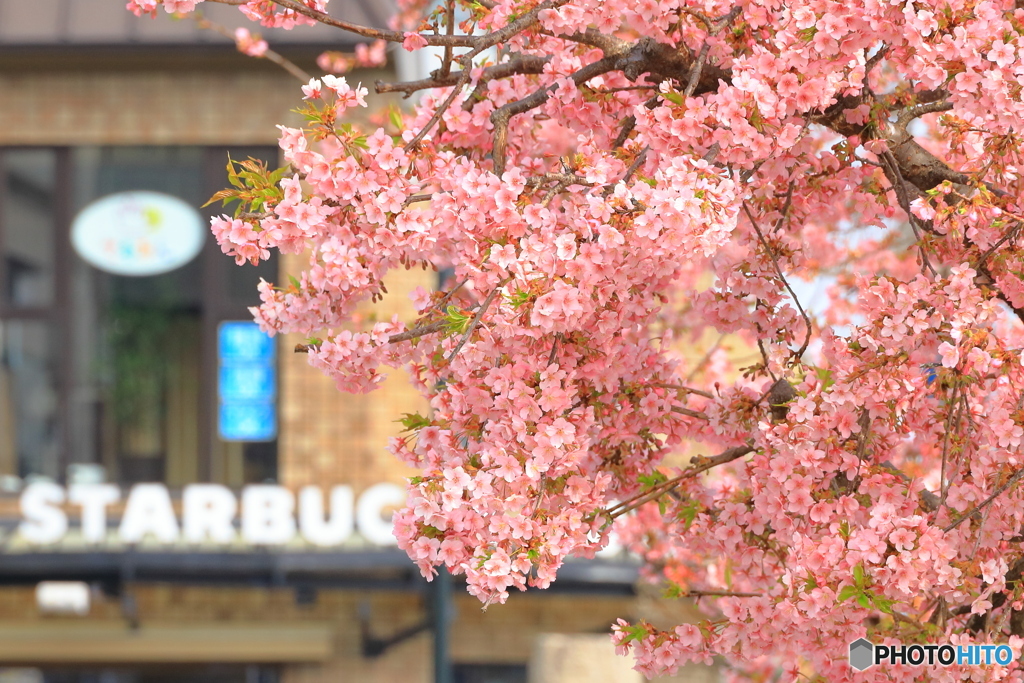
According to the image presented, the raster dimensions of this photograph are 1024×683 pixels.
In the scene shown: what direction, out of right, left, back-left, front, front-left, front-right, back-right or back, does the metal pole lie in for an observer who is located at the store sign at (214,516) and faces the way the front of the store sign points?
front-left

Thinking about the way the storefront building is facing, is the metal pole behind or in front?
in front

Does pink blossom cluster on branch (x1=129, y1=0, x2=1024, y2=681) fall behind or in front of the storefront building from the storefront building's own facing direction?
in front

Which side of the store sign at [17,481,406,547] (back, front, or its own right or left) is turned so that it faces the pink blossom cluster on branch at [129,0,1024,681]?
front

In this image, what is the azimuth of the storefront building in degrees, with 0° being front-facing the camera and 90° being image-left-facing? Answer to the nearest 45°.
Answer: approximately 0°

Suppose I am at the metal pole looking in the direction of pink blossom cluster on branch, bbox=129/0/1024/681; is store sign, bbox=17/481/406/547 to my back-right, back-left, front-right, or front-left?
back-right

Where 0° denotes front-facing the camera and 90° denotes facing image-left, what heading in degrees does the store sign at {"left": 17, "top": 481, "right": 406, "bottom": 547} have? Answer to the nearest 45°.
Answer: approximately 0°
